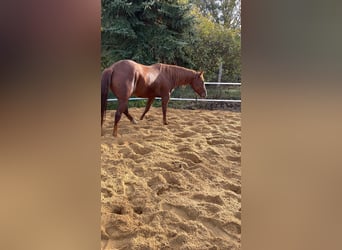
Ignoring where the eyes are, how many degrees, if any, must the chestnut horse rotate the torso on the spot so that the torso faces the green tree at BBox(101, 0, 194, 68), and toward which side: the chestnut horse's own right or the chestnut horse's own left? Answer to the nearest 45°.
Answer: approximately 45° to the chestnut horse's own left

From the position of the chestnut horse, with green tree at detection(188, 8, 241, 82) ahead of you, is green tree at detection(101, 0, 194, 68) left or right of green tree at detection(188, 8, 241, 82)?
left

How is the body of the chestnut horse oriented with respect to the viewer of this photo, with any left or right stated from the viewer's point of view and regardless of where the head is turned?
facing away from the viewer and to the right of the viewer
